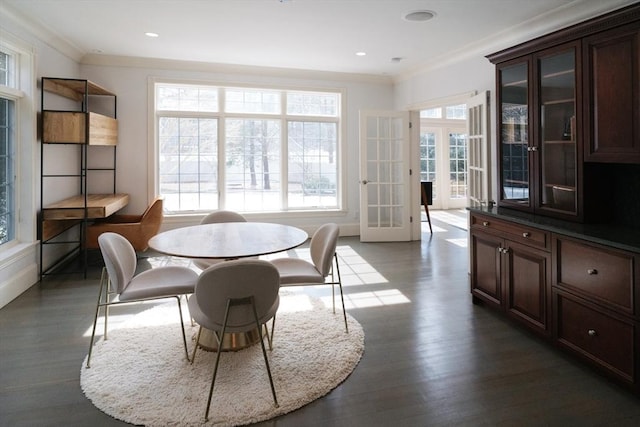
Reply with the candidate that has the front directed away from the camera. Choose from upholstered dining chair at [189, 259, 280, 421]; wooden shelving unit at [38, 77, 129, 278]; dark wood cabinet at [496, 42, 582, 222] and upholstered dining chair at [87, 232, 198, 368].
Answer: upholstered dining chair at [189, 259, 280, 421]

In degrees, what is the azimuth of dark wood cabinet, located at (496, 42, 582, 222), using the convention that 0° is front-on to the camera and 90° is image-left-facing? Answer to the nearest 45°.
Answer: approximately 45°

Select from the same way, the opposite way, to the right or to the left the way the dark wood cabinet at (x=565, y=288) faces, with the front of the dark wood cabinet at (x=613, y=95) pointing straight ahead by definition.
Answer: the same way

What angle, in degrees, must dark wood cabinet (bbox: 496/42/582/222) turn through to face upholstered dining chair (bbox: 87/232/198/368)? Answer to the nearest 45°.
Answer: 0° — it already faces it

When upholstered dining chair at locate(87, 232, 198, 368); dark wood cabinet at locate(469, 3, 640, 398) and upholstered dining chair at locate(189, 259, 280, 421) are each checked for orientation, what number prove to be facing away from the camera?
1

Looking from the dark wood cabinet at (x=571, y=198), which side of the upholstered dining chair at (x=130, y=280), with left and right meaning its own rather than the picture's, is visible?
front

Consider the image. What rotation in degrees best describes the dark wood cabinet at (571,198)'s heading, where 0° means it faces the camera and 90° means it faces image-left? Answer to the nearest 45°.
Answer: approximately 45°

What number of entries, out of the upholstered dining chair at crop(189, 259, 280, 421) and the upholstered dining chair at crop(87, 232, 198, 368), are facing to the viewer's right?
1
